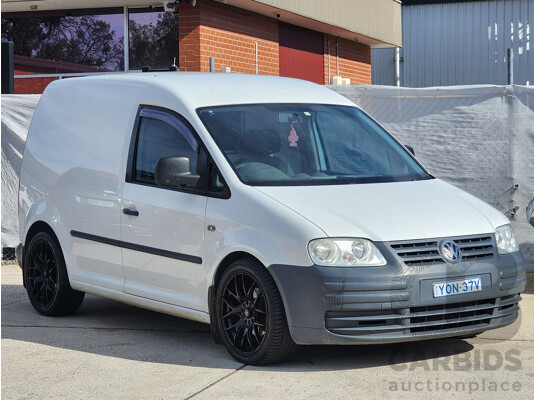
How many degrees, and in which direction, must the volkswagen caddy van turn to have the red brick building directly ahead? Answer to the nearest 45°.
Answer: approximately 135° to its left

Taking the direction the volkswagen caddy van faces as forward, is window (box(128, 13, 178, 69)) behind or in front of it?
behind

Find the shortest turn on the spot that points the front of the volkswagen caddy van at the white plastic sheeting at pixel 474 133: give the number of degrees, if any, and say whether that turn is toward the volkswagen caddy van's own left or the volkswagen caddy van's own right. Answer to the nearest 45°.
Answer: approximately 90° to the volkswagen caddy van's own left

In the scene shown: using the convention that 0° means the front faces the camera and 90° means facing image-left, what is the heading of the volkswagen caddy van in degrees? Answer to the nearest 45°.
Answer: approximately 315°

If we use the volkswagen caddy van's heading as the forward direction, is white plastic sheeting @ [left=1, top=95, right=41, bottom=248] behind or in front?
behind

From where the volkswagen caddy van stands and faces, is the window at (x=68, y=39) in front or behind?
behind
